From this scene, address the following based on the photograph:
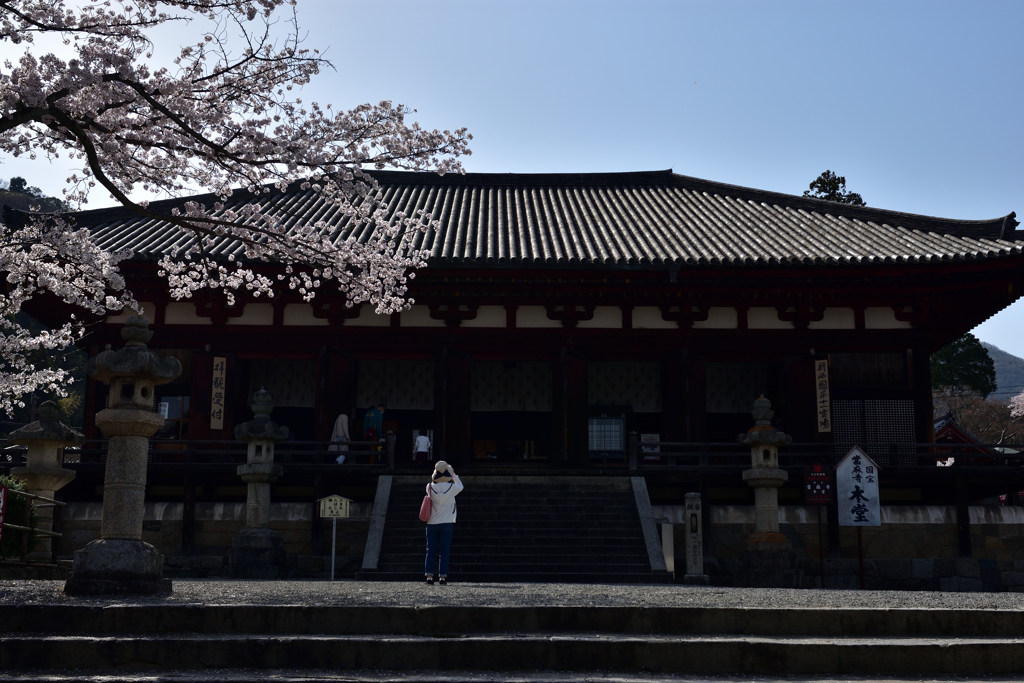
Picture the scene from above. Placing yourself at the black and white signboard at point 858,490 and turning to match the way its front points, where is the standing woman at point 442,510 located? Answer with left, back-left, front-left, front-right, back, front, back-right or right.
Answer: front-right

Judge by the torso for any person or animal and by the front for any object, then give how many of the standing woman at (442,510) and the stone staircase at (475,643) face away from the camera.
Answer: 1

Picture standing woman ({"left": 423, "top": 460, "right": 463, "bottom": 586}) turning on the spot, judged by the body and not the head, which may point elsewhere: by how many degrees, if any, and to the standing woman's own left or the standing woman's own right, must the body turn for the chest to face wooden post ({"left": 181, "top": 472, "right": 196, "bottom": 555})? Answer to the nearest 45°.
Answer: approximately 45° to the standing woman's own left

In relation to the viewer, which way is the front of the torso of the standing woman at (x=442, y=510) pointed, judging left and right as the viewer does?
facing away from the viewer

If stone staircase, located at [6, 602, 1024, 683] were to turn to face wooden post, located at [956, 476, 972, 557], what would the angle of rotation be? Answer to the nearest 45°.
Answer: approximately 135° to its left

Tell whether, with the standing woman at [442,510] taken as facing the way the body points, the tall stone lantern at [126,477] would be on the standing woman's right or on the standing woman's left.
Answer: on the standing woman's left

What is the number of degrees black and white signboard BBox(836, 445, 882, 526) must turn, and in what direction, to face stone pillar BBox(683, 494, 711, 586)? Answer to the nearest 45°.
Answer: approximately 90° to its right

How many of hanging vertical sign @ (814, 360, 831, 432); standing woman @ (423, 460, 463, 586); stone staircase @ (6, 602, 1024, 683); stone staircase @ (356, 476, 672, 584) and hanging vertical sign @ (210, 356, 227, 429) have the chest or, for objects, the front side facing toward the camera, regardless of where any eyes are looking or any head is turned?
4

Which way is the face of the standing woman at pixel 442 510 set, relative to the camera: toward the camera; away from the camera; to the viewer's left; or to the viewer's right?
away from the camera

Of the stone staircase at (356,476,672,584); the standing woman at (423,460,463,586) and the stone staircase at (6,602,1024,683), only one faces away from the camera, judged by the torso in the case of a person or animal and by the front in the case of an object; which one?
the standing woman
